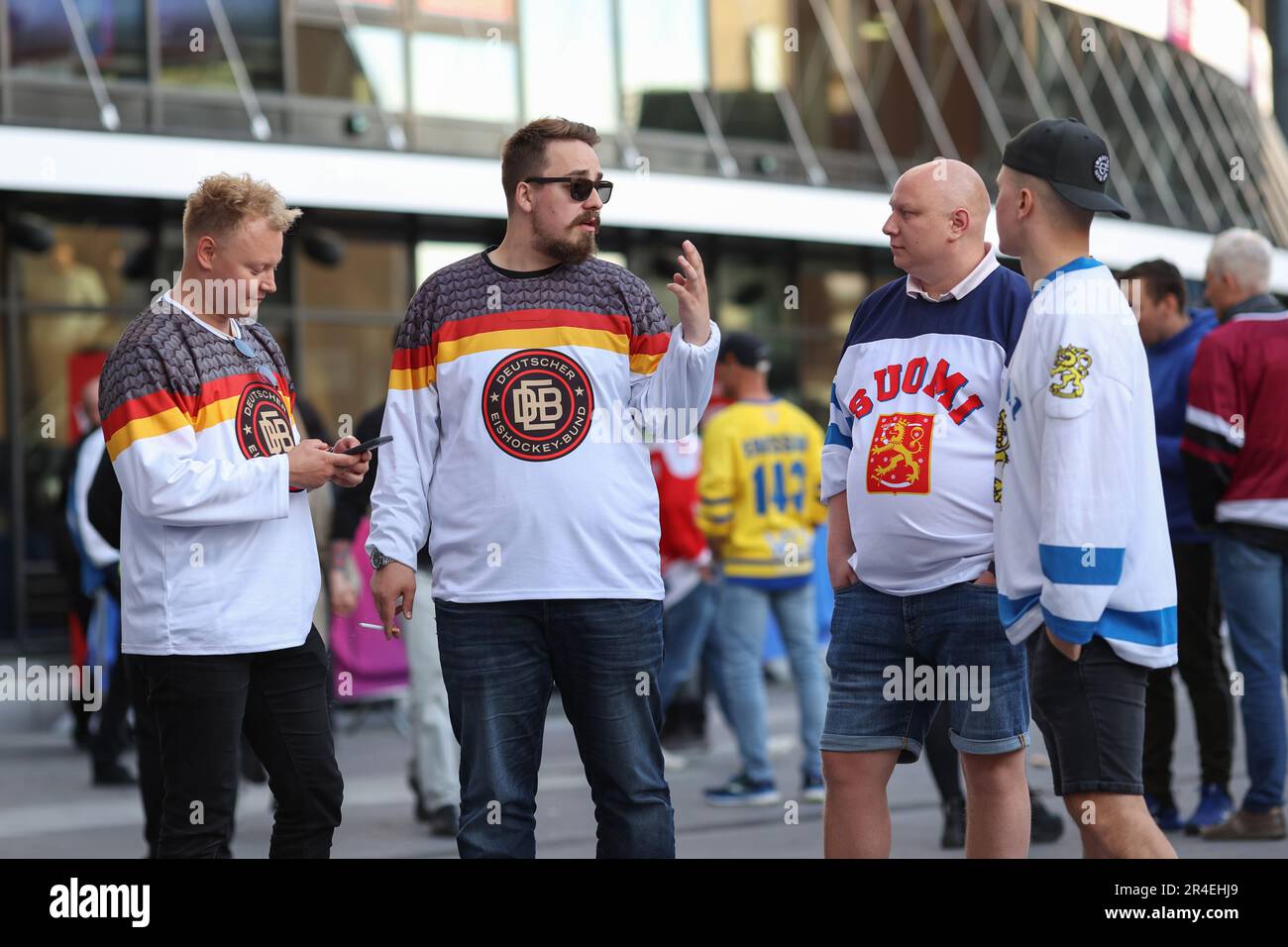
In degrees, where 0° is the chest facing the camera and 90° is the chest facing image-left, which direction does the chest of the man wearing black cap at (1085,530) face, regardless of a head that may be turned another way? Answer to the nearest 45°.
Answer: approximately 90°

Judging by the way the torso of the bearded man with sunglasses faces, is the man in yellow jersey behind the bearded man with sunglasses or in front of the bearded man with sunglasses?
behind

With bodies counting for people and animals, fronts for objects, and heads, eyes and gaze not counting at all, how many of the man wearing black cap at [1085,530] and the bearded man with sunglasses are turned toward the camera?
1

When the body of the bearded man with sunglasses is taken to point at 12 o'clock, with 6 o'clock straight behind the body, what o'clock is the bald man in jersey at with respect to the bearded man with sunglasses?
The bald man in jersey is roughly at 9 o'clock from the bearded man with sunglasses.

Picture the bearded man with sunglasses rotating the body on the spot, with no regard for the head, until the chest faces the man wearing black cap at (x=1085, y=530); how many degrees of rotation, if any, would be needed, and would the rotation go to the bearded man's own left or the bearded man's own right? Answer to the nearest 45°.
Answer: approximately 90° to the bearded man's own left

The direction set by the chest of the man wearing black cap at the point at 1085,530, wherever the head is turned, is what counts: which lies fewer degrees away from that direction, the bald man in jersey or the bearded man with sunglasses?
the bearded man with sunglasses

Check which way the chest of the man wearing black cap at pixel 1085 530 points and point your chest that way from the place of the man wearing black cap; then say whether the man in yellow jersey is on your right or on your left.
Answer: on your right

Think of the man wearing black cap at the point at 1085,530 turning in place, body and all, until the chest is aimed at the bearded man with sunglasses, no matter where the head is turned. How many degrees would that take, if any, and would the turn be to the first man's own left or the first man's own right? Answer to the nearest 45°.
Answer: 0° — they already face them
